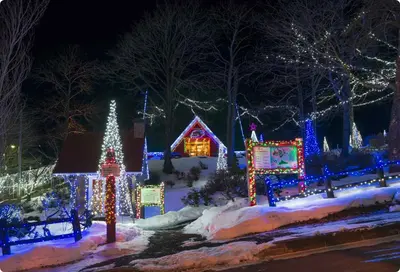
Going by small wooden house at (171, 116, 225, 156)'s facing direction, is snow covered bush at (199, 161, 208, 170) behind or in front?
in front

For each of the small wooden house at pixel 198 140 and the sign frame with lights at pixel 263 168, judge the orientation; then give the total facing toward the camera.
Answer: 2

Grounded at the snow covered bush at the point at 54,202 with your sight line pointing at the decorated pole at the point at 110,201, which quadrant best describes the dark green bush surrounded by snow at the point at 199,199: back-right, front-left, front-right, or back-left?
front-left

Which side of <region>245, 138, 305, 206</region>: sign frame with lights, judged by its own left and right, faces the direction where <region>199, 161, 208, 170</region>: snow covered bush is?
back

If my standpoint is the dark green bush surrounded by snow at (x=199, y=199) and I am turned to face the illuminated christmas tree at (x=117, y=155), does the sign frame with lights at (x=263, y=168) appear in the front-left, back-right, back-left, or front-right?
back-left

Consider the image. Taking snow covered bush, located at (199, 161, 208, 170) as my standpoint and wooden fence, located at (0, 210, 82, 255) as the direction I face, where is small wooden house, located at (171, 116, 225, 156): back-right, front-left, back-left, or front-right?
back-right

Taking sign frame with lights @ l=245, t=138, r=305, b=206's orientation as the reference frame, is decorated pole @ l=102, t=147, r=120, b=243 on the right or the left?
on its right

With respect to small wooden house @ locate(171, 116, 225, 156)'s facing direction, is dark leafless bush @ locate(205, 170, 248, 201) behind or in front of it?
in front

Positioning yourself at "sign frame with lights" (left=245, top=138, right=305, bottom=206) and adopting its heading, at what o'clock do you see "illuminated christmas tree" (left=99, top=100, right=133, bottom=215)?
The illuminated christmas tree is roughly at 4 o'clock from the sign frame with lights.

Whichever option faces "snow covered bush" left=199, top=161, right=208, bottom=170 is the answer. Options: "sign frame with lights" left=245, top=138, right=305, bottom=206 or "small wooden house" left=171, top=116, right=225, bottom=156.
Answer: the small wooden house

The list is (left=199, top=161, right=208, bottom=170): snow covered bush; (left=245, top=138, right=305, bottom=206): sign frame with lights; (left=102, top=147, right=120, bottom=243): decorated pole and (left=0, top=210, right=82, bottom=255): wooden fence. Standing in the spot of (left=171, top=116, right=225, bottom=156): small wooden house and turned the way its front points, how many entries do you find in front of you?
4

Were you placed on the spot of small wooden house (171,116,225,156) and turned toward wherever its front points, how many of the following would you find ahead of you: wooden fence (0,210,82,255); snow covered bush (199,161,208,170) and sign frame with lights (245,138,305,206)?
3

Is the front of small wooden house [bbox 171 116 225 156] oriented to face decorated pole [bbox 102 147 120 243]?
yes

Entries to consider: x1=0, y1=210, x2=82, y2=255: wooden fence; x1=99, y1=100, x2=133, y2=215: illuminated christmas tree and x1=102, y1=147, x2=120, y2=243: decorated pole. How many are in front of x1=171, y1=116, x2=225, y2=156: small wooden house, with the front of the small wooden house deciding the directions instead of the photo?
3

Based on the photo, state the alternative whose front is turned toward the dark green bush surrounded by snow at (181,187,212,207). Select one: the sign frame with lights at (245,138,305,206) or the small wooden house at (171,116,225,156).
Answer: the small wooden house

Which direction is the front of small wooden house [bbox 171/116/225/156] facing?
toward the camera

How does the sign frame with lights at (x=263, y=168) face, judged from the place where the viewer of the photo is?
facing the viewer

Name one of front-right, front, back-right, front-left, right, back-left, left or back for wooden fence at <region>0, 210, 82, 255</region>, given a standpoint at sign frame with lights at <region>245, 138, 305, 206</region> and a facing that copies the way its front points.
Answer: front-right
